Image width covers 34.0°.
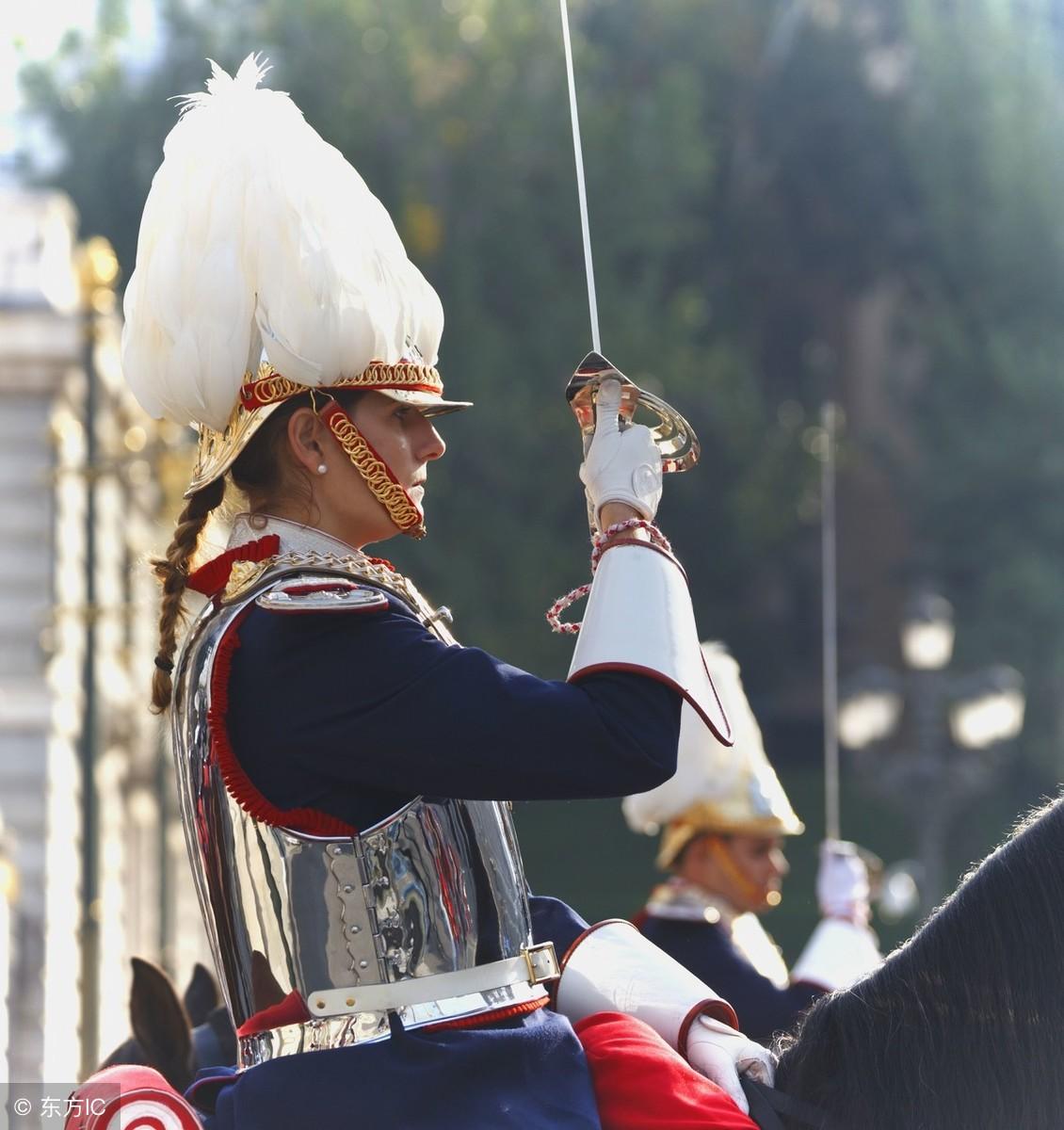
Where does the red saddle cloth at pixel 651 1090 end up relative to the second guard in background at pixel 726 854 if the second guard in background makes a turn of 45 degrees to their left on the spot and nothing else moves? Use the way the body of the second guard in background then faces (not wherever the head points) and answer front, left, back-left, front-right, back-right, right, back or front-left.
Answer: back-right

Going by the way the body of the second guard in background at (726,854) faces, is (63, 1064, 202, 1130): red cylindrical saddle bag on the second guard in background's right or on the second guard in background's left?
on the second guard in background's right

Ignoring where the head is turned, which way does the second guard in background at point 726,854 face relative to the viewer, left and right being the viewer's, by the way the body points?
facing to the right of the viewer

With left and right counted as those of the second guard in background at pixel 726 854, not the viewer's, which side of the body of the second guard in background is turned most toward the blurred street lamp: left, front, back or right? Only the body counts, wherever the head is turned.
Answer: left
